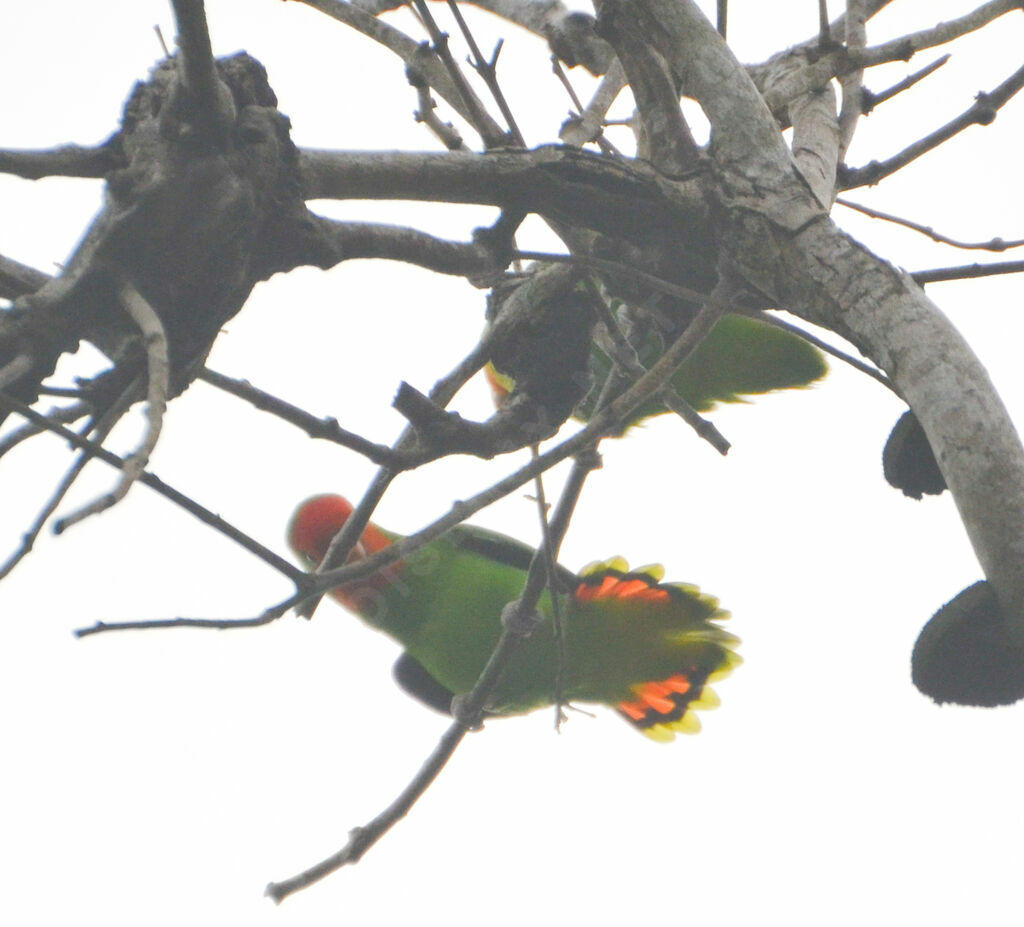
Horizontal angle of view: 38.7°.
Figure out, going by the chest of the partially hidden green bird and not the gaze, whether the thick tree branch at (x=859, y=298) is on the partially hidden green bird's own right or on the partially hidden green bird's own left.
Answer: on the partially hidden green bird's own left

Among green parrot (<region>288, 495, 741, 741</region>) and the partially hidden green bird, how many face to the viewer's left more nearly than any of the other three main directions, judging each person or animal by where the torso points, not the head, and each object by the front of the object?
2

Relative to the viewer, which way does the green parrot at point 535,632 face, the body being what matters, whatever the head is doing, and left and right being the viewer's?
facing to the left of the viewer

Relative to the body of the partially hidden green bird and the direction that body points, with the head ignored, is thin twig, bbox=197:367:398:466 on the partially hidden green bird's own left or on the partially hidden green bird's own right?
on the partially hidden green bird's own left

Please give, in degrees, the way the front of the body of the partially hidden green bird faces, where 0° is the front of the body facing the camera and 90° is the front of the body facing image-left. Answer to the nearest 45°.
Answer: approximately 90°
